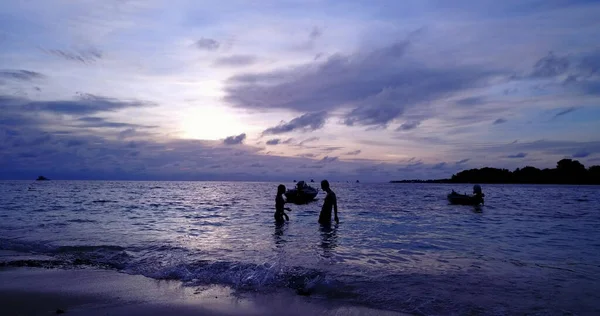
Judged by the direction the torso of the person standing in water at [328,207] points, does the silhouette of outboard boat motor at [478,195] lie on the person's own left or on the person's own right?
on the person's own right

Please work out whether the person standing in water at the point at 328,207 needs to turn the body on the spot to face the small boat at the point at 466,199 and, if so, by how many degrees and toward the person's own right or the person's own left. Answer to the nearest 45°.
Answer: approximately 135° to the person's own right

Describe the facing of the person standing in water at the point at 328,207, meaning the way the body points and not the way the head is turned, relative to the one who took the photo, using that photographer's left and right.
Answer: facing to the left of the viewer

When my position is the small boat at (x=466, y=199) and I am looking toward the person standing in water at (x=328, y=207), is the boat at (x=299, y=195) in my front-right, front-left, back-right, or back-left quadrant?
front-right

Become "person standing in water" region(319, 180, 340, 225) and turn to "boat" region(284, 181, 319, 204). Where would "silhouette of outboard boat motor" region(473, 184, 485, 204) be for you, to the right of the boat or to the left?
right

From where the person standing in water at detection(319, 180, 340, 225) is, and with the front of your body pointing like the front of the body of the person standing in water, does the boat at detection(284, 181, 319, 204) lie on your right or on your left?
on your right
